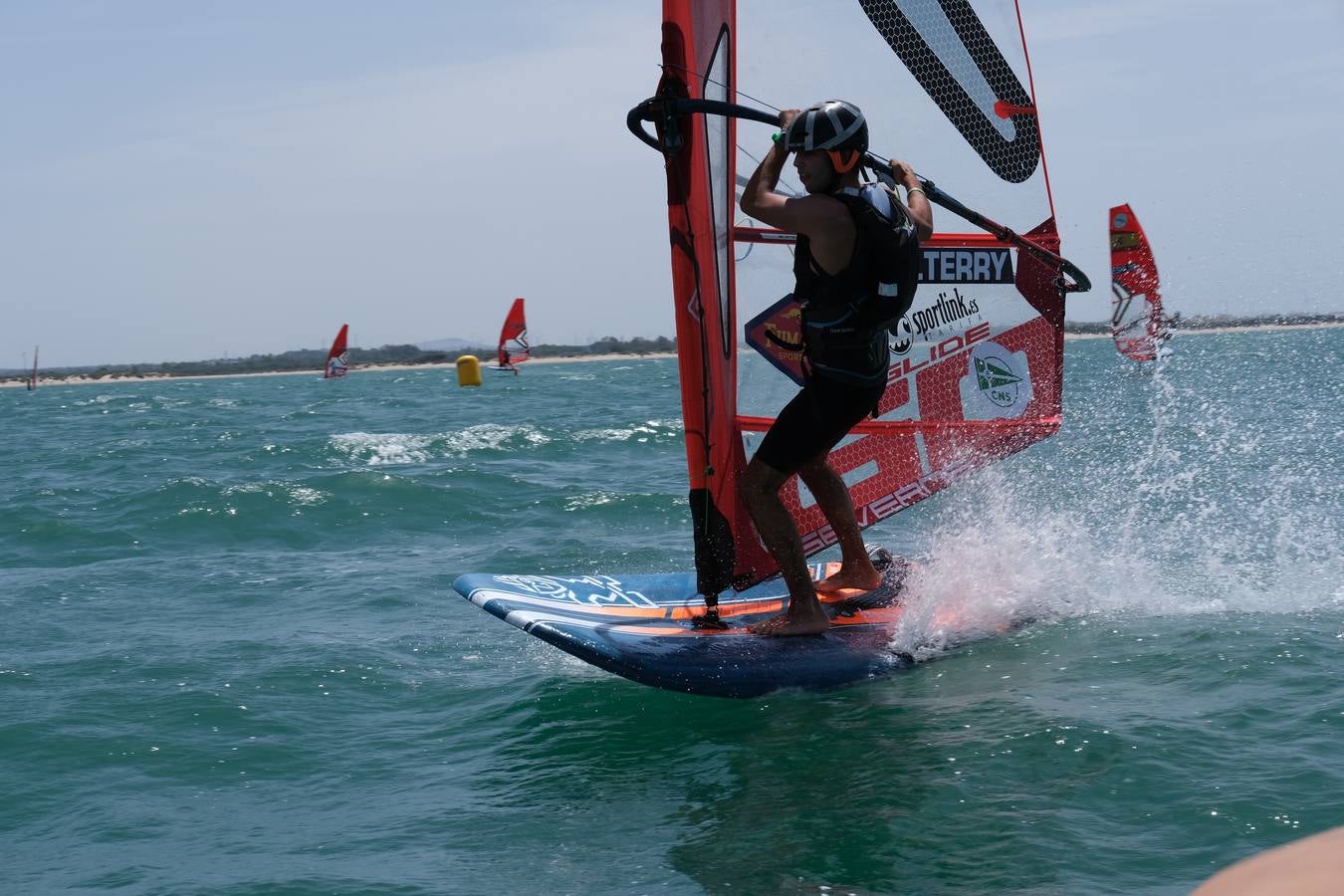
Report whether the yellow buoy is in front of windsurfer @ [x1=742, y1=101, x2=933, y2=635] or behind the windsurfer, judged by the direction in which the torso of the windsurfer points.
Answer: in front

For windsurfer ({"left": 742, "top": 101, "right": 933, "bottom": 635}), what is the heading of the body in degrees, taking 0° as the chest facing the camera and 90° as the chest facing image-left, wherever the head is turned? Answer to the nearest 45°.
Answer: approximately 135°
